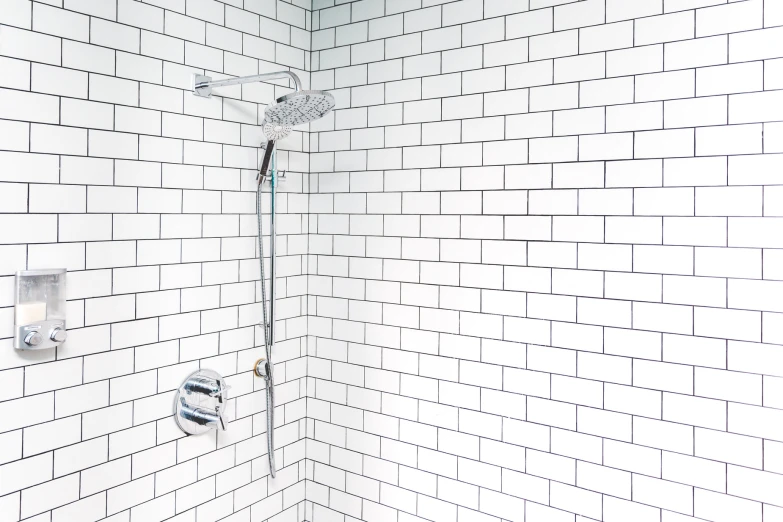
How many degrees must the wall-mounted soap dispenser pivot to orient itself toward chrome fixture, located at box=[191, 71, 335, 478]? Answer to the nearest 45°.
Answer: approximately 45° to its left

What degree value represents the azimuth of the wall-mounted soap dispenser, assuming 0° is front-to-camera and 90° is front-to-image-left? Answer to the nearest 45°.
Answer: approximately 315°
